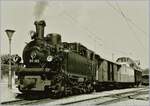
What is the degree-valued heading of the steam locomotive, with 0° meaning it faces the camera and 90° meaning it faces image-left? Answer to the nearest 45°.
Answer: approximately 45°
